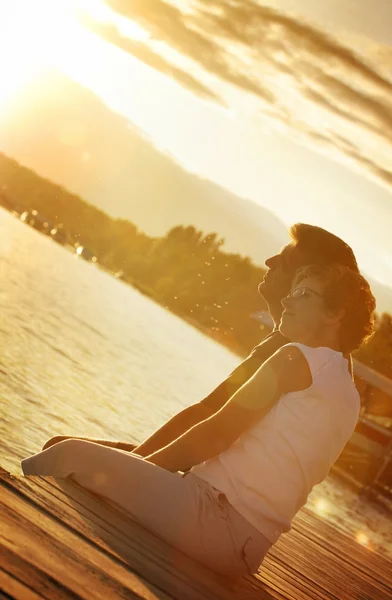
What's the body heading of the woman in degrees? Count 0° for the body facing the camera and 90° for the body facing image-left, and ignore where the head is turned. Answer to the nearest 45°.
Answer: approximately 90°

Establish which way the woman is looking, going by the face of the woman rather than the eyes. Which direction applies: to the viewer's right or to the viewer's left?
to the viewer's left
